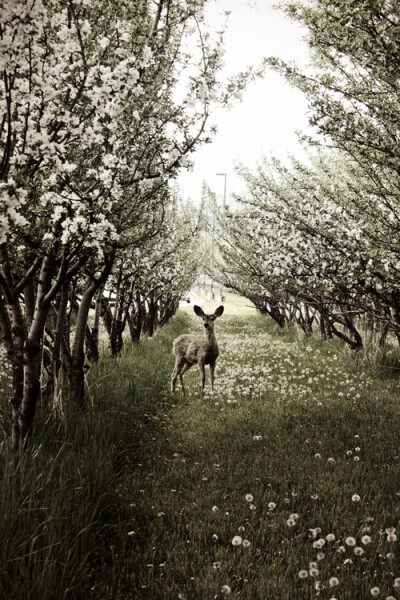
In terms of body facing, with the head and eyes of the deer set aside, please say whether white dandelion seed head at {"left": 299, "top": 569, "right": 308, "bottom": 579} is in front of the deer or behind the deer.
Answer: in front

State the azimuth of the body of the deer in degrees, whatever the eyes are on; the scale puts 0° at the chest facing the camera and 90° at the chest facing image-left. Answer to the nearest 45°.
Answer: approximately 315°

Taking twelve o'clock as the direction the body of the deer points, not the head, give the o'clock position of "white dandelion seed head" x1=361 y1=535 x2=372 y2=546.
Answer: The white dandelion seed head is roughly at 1 o'clock from the deer.

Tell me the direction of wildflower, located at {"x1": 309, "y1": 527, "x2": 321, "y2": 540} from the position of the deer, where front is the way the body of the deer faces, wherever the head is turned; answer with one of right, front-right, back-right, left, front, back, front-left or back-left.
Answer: front-right

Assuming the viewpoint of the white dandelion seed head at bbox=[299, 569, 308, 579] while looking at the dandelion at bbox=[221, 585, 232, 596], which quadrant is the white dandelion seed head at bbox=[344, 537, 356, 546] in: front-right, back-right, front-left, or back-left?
back-right

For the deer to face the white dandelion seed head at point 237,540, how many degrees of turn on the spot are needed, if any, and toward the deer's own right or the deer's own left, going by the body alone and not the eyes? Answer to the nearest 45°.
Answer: approximately 45° to the deer's own right

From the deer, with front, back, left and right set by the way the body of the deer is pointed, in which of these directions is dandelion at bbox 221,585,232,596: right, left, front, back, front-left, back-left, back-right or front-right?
front-right
